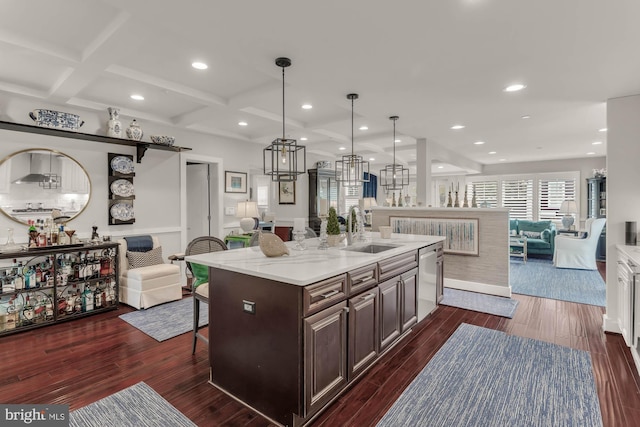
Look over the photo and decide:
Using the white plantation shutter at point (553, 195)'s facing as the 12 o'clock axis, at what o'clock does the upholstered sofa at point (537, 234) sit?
The upholstered sofa is roughly at 12 o'clock from the white plantation shutter.

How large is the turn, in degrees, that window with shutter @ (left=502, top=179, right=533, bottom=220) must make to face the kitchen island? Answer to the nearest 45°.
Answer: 0° — it already faces it

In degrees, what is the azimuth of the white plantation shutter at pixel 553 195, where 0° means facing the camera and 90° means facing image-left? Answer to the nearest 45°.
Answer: approximately 0°

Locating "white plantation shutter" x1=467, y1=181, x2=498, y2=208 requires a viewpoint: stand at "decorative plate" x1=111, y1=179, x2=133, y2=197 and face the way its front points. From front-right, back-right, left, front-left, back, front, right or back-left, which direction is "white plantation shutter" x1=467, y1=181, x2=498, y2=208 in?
left

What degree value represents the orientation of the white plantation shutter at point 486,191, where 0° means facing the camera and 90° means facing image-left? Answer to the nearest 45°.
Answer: approximately 0°

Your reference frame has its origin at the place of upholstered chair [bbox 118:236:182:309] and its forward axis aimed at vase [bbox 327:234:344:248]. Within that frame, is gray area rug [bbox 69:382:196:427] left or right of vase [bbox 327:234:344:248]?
right

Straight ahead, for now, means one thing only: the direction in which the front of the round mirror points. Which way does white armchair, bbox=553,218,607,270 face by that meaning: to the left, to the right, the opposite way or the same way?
the opposite way

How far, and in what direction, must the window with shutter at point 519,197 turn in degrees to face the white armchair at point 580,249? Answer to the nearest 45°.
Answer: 0° — it already faces it

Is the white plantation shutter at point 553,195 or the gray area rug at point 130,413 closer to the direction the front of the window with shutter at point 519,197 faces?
the gray area rug
